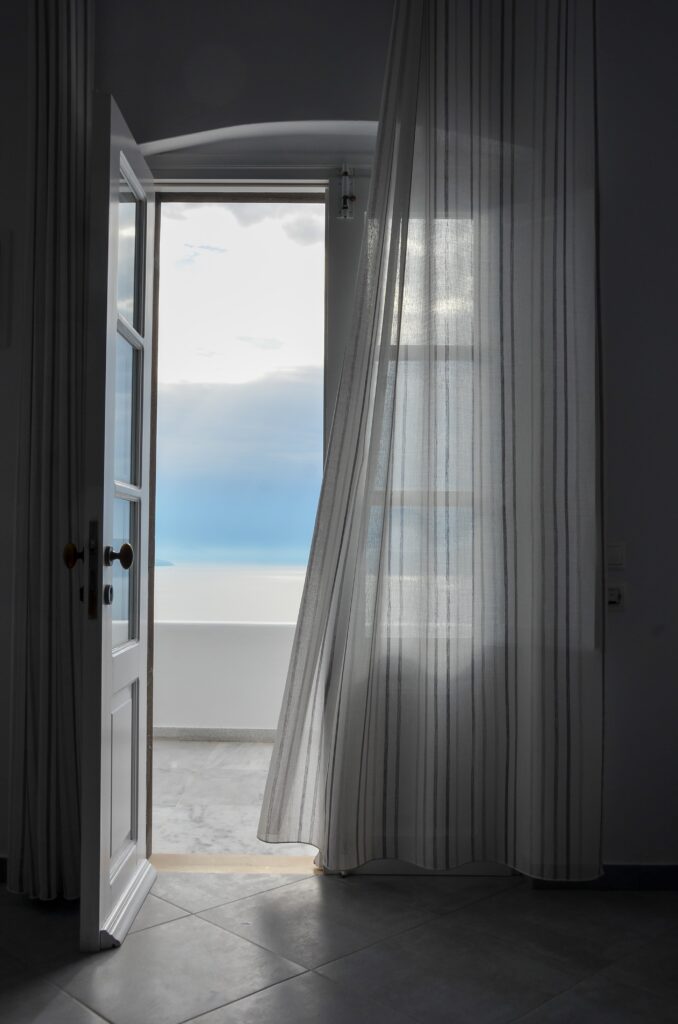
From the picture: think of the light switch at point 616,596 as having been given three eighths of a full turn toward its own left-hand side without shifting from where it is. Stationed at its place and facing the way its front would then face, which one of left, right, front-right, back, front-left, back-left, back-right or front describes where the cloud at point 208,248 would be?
left

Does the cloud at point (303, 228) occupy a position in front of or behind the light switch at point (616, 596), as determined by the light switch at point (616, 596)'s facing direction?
behind

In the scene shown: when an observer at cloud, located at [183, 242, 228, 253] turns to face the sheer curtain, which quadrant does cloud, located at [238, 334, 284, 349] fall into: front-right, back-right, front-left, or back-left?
back-left

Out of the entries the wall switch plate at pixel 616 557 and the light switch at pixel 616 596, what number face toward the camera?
2

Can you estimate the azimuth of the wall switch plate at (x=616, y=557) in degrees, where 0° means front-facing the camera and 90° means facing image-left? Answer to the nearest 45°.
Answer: approximately 0°

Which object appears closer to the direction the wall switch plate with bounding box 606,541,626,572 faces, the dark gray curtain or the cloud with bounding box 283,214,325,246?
the dark gray curtain
